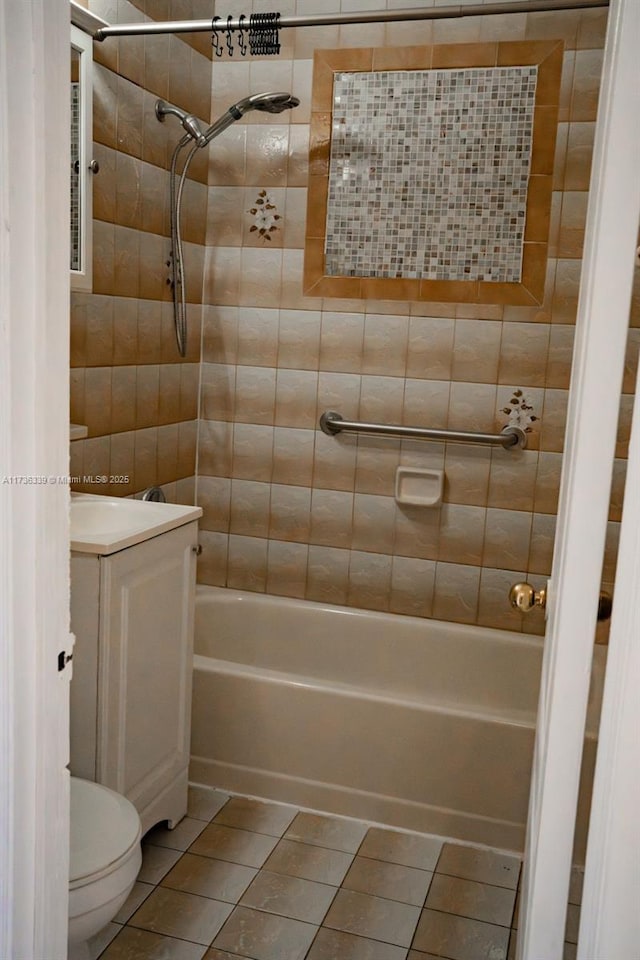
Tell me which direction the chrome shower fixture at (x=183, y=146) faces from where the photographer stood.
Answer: facing to the right of the viewer

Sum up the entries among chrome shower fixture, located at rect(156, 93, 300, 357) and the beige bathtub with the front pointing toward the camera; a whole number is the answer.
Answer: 1

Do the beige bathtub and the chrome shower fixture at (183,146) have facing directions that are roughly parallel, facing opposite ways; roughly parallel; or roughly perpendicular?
roughly perpendicular

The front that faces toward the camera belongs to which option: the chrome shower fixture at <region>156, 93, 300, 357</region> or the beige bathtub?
the beige bathtub

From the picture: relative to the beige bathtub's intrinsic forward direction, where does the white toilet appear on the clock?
The white toilet is roughly at 1 o'clock from the beige bathtub.

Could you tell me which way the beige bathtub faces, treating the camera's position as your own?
facing the viewer
